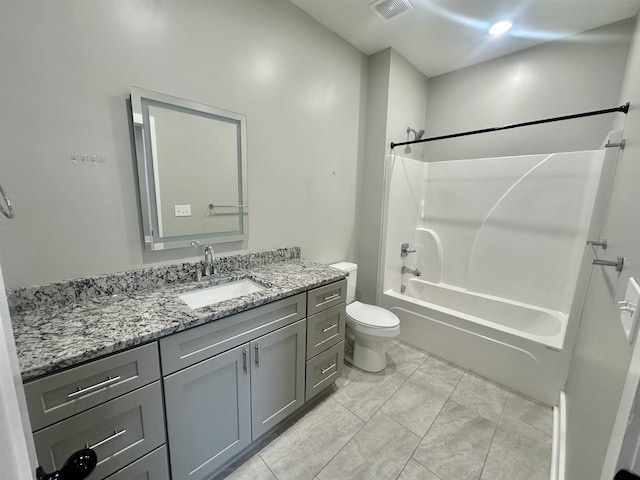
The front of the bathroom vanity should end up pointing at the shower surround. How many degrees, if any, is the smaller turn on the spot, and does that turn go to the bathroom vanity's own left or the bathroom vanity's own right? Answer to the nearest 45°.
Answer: approximately 45° to the bathroom vanity's own left

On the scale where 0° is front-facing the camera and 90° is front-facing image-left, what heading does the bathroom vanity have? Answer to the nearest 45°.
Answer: approximately 315°

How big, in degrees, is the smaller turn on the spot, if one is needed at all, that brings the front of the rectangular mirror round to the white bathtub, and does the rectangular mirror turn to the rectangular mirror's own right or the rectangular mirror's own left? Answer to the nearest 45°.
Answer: approximately 45° to the rectangular mirror's own left

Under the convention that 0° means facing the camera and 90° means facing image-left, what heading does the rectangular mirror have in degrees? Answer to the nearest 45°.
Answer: approximately 315°

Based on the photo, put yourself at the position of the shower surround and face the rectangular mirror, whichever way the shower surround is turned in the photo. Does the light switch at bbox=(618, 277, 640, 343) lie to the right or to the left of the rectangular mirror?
left

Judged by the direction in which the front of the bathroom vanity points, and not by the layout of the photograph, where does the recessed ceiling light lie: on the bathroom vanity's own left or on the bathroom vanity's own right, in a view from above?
on the bathroom vanity's own left

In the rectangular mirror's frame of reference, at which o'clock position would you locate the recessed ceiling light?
The recessed ceiling light is roughly at 11 o'clock from the rectangular mirror.

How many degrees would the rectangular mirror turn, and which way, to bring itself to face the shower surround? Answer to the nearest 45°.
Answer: approximately 45° to its left

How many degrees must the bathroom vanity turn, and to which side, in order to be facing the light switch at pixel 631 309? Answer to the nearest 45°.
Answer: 0° — it already faces it
